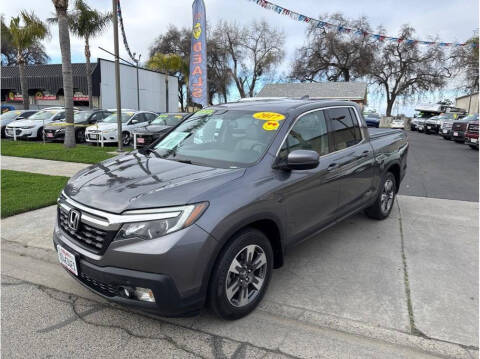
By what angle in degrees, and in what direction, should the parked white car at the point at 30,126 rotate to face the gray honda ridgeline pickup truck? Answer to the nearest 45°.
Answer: approximately 45° to its left

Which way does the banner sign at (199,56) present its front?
toward the camera

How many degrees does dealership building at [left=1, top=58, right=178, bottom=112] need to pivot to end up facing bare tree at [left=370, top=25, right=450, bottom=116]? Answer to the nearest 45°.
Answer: approximately 135° to its left

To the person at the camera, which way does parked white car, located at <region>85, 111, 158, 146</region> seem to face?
facing the viewer and to the left of the viewer

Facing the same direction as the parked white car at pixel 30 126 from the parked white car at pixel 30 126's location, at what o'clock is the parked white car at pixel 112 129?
the parked white car at pixel 112 129 is roughly at 9 o'clock from the parked white car at pixel 30 126.

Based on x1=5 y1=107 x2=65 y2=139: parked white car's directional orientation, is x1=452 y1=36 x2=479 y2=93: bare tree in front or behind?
behind

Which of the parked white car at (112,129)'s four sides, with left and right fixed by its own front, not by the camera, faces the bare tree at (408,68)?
back

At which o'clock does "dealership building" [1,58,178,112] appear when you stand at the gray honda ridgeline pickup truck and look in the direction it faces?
The dealership building is roughly at 4 o'clock from the gray honda ridgeline pickup truck.

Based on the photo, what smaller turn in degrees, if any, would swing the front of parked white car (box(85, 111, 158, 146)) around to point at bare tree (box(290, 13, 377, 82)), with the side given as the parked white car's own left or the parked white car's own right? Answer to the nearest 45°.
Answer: approximately 180°
